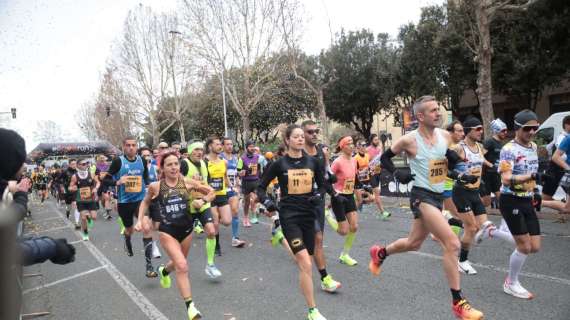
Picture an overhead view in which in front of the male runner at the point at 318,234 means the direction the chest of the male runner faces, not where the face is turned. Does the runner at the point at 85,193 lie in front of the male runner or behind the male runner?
behind

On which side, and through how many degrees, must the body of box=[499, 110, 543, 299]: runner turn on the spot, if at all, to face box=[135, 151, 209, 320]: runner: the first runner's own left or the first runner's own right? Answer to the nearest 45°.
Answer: approximately 90° to the first runner's own right

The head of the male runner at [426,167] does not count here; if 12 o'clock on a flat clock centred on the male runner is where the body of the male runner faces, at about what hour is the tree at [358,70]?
The tree is roughly at 7 o'clock from the male runner.

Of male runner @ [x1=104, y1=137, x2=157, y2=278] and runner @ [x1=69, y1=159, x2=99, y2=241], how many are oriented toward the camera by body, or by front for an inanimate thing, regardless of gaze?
2

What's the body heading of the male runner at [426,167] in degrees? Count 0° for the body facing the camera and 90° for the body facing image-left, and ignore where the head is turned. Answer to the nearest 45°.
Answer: approximately 315°

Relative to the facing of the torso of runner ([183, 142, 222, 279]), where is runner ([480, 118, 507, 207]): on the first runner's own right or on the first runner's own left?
on the first runner's own left

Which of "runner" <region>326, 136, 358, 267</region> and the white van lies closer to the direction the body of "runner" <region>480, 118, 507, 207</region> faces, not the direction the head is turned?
the runner

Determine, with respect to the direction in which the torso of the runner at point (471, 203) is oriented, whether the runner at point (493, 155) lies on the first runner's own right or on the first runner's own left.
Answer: on the first runner's own left

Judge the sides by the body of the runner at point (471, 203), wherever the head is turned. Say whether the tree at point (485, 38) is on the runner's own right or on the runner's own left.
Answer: on the runner's own left
